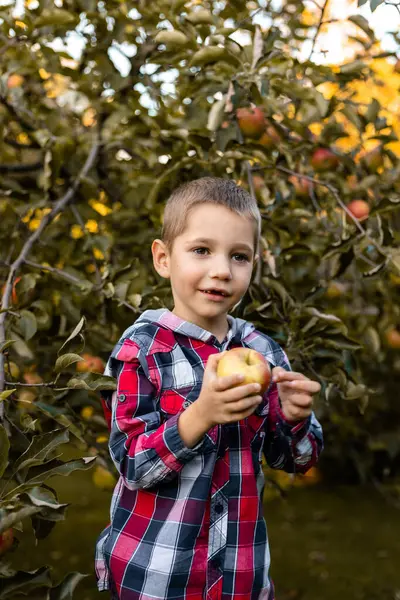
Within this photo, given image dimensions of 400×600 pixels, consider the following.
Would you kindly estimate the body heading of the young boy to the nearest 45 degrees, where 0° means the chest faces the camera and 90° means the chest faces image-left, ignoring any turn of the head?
approximately 315°

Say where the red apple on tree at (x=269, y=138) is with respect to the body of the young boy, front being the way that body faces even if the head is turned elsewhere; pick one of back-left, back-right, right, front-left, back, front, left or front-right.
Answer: back-left

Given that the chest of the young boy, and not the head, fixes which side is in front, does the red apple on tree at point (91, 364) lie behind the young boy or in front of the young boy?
behind

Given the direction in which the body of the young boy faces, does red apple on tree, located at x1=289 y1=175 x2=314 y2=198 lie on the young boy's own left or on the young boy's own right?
on the young boy's own left
